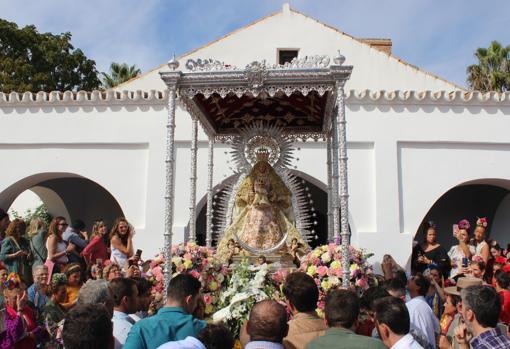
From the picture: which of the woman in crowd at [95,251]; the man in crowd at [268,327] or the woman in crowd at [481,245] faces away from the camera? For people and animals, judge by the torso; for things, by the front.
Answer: the man in crowd

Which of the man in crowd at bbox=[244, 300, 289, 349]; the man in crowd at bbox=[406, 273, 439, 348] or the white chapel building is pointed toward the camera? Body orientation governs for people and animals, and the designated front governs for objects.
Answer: the white chapel building

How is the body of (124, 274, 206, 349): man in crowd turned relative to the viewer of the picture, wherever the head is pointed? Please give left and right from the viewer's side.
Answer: facing away from the viewer and to the right of the viewer

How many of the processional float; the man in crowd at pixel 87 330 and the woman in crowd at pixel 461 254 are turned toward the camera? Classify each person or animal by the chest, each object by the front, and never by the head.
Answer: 2

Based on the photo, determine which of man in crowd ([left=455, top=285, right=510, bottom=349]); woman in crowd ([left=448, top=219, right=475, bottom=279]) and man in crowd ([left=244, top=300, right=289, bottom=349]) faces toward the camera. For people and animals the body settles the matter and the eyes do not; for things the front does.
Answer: the woman in crowd

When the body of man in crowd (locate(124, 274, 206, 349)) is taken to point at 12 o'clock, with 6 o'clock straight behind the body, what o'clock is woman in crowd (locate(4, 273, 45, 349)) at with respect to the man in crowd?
The woman in crowd is roughly at 9 o'clock from the man in crowd.

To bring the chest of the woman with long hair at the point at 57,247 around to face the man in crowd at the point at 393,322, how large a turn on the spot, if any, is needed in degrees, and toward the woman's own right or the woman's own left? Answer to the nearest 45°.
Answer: approximately 45° to the woman's own right

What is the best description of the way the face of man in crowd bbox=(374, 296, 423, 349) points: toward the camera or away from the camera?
away from the camera

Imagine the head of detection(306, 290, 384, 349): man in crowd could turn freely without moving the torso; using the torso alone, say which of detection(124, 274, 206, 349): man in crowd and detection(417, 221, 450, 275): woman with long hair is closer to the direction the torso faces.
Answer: the woman with long hair

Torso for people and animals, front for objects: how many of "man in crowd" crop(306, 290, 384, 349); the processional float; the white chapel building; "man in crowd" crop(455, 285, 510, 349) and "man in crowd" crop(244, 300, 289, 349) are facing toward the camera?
2

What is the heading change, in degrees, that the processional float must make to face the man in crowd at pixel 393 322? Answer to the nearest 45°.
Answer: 0° — it already faces them

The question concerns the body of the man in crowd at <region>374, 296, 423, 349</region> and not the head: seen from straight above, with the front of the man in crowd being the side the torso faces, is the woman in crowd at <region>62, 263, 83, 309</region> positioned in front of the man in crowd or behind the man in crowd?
in front

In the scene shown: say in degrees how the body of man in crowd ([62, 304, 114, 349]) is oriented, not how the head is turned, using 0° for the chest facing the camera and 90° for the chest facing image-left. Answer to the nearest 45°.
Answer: approximately 180°

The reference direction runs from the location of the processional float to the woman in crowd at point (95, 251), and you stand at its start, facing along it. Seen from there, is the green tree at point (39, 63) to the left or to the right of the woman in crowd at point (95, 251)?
right

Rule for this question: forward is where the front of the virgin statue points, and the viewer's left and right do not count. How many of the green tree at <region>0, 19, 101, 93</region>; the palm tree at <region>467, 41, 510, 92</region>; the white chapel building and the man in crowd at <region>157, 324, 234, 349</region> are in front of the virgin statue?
1

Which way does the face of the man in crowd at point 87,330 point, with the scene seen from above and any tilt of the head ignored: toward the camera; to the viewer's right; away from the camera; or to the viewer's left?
away from the camera

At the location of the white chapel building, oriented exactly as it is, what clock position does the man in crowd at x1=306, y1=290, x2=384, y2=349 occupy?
The man in crowd is roughly at 12 o'clock from the white chapel building.

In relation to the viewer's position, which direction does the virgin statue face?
facing the viewer

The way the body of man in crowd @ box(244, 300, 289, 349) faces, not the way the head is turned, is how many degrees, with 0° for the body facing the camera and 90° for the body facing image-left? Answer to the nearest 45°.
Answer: approximately 180°

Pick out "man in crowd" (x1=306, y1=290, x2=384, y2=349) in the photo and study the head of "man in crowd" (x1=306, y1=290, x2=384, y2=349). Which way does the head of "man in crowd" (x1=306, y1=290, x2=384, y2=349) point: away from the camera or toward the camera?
away from the camera
